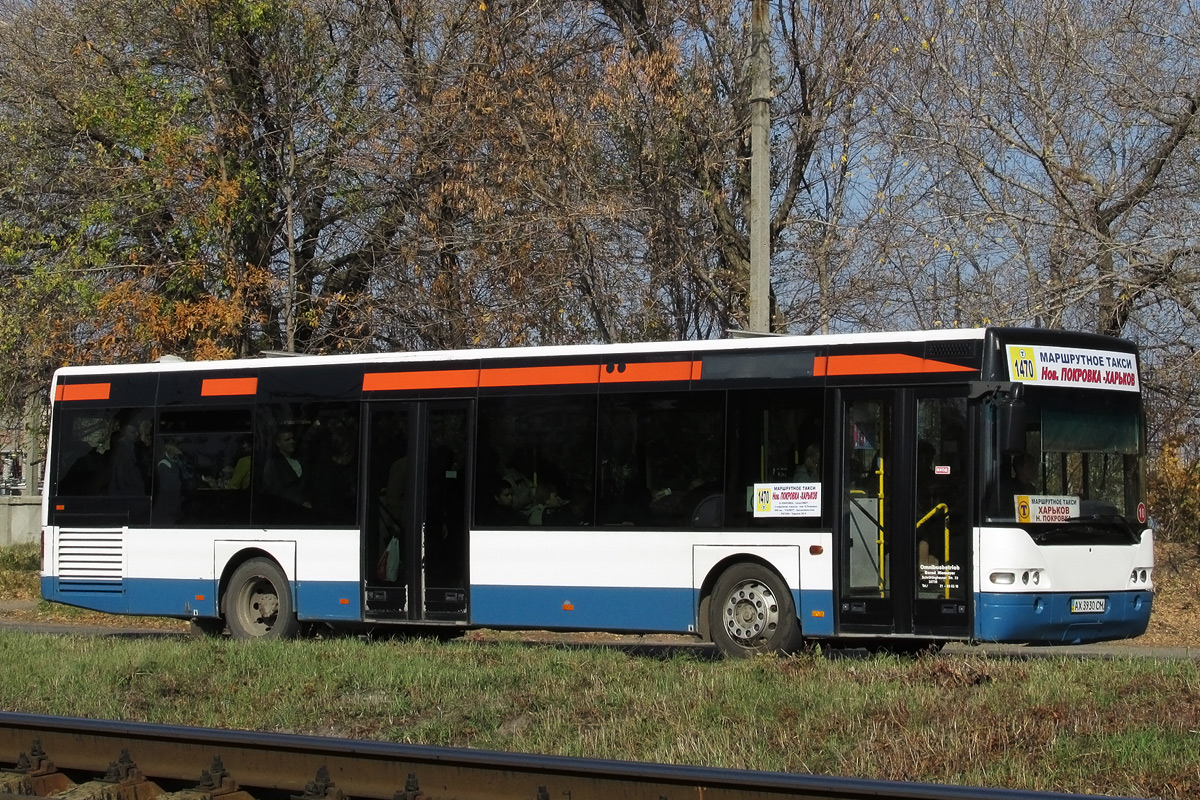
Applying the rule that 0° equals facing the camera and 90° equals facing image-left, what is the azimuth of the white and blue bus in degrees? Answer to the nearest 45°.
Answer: approximately 315°
